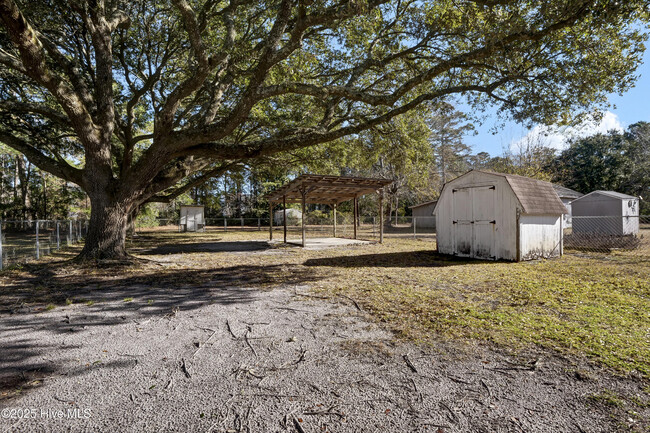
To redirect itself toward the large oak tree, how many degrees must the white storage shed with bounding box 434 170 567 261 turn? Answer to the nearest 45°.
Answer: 0° — it already faces it

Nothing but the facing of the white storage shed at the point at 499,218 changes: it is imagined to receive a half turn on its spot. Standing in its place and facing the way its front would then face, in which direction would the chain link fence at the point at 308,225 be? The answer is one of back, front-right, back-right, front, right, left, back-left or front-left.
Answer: left

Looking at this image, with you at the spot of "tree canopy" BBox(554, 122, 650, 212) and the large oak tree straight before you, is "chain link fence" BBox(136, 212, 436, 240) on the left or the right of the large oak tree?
right

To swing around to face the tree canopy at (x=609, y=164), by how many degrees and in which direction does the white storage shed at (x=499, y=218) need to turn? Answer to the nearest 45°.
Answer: approximately 135° to its right

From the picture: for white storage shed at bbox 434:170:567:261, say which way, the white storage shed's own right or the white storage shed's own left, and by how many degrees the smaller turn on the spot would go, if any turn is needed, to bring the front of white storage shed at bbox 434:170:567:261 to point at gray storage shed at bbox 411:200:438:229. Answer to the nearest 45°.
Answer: approximately 135° to the white storage shed's own right

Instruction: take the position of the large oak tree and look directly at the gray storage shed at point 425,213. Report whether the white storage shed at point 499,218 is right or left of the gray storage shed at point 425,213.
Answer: right

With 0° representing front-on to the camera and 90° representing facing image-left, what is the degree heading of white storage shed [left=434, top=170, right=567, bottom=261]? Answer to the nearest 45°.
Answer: approximately 45°
